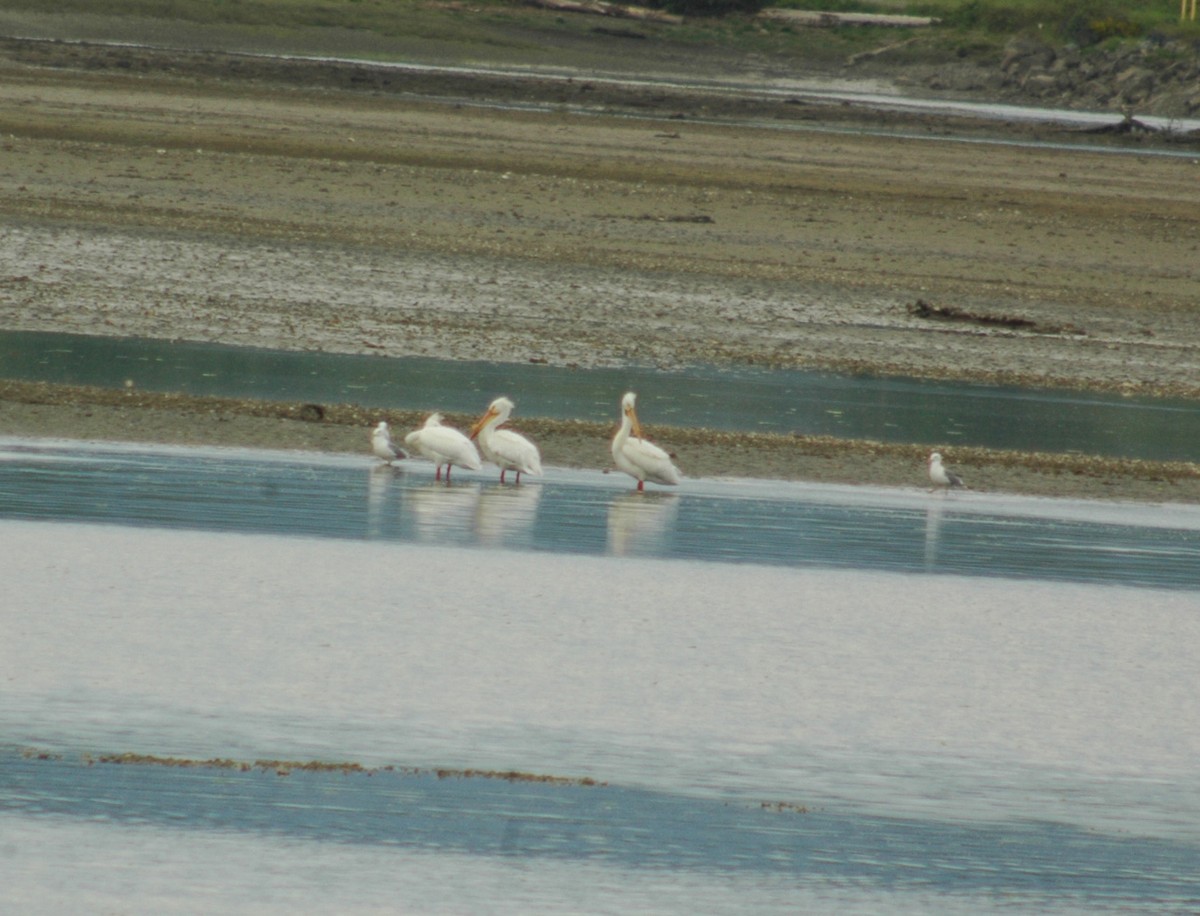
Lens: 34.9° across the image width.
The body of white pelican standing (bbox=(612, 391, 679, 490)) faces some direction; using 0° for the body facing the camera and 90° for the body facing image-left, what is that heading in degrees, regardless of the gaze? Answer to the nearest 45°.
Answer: approximately 90°

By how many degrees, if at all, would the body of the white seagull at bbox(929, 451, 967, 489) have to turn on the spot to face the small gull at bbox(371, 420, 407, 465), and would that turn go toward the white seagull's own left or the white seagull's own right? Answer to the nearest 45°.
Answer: approximately 45° to the white seagull's own right

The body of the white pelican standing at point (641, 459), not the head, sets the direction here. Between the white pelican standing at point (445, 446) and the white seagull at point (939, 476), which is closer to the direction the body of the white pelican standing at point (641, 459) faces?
the white pelican standing

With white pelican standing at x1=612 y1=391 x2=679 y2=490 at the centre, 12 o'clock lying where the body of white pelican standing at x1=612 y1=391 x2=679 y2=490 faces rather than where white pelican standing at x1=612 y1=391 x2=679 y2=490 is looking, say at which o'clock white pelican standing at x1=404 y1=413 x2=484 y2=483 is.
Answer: white pelican standing at x1=404 y1=413 x2=484 y2=483 is roughly at 12 o'clock from white pelican standing at x1=612 y1=391 x2=679 y2=490.

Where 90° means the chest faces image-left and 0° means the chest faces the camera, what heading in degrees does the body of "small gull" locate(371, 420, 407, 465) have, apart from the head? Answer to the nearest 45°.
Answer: approximately 45°

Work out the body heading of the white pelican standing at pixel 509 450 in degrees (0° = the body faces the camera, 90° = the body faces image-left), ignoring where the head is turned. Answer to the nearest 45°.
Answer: approximately 90°

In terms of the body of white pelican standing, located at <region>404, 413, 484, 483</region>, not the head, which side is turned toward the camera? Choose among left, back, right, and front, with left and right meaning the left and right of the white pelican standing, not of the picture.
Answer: left
